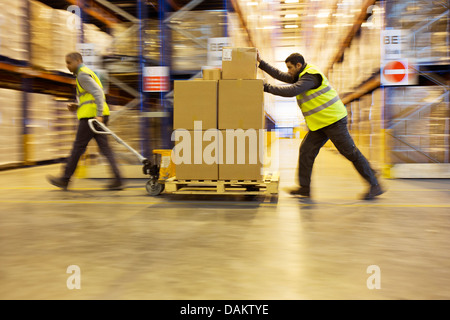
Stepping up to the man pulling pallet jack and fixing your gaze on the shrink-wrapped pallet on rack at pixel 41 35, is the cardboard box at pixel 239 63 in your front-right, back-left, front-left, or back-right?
back-right

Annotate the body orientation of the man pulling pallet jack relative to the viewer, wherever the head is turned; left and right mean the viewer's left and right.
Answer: facing to the left of the viewer

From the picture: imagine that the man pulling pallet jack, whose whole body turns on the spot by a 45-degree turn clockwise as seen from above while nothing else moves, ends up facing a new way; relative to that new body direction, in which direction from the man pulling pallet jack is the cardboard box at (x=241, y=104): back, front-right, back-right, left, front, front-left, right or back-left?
back

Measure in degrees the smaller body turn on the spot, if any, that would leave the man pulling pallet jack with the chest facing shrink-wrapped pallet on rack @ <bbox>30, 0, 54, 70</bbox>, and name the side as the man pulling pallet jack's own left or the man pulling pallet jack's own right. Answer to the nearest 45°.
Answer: approximately 90° to the man pulling pallet jack's own right

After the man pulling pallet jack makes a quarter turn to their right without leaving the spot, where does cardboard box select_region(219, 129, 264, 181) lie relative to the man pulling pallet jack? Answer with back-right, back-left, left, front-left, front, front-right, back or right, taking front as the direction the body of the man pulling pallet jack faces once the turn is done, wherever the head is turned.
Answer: back-right

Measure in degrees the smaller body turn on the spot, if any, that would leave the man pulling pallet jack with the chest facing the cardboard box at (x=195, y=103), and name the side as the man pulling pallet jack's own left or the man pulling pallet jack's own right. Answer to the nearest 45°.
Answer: approximately 135° to the man pulling pallet jack's own left

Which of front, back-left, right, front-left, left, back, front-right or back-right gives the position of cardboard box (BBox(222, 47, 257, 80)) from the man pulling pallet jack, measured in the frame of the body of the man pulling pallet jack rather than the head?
back-left

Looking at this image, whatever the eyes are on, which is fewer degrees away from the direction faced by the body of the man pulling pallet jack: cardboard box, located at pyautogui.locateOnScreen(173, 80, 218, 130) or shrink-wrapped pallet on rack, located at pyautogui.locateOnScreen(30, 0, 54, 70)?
the shrink-wrapped pallet on rack

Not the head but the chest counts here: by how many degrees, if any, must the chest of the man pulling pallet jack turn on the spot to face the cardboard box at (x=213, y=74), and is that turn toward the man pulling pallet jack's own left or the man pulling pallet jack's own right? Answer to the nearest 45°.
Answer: approximately 135° to the man pulling pallet jack's own left
